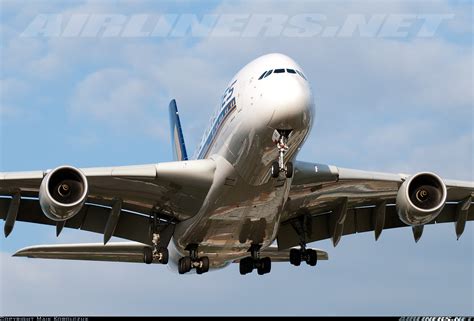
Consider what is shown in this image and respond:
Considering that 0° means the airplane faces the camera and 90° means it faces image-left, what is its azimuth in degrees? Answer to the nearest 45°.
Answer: approximately 0°
